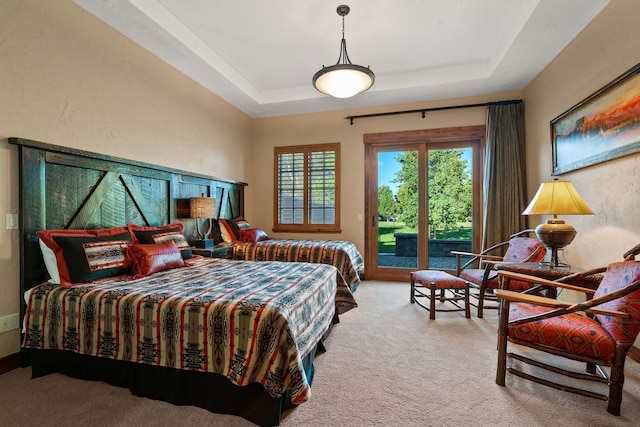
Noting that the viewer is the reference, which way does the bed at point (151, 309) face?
facing the viewer and to the right of the viewer

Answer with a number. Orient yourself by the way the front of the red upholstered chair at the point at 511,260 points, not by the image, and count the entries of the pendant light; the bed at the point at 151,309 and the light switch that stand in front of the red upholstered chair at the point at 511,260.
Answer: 3

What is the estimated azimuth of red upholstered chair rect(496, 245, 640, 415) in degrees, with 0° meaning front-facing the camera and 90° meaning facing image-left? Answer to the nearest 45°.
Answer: approximately 90°

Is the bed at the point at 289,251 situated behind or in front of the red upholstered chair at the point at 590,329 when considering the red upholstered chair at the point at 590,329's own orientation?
in front

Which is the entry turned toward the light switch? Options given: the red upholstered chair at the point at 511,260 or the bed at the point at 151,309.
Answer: the red upholstered chair

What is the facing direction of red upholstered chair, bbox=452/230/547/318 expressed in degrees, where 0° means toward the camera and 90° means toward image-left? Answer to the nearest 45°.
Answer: approximately 45°

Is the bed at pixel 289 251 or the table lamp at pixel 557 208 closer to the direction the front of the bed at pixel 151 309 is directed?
the table lamp

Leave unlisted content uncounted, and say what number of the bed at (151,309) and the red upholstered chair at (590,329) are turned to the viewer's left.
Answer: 1

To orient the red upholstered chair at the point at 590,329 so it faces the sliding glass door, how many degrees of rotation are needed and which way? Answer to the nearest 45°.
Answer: approximately 45° to its right

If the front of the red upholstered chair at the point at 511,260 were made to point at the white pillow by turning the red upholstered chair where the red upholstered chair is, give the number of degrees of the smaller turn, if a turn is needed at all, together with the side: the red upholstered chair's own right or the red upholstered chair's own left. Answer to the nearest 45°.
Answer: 0° — it already faces it

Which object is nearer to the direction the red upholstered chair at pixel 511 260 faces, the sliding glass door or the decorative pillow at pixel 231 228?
the decorative pillow

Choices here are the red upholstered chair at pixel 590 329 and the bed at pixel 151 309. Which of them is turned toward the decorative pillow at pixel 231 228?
the red upholstered chair

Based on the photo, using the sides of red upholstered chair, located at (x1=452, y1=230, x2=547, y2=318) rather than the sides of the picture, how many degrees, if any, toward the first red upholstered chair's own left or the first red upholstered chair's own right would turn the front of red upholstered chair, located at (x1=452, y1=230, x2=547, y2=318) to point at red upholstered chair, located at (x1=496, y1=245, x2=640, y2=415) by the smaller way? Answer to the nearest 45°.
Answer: approximately 45° to the first red upholstered chair's own left

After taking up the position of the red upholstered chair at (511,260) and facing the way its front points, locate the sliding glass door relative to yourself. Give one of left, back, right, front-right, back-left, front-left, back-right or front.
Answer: right

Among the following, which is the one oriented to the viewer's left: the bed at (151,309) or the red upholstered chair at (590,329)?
the red upholstered chair

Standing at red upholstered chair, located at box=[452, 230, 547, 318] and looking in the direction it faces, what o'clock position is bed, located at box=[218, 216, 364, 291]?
The bed is roughly at 1 o'clock from the red upholstered chair.
